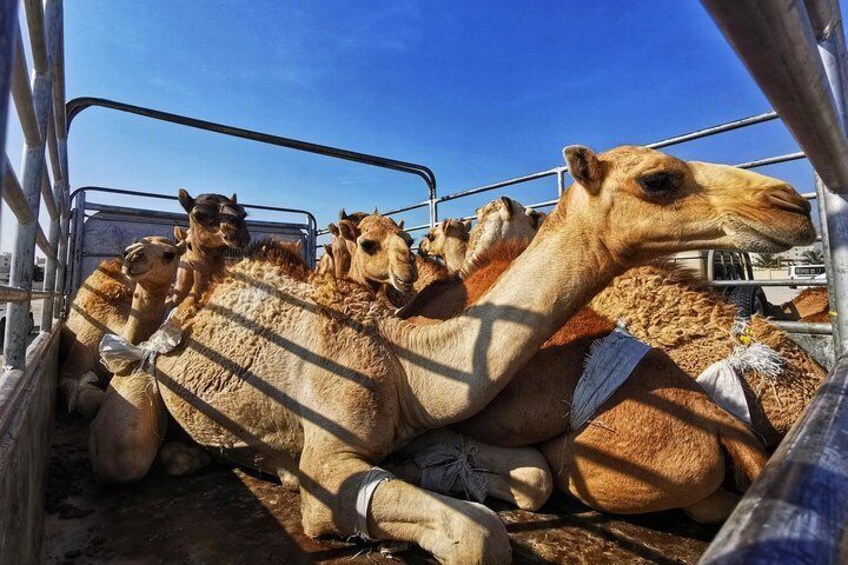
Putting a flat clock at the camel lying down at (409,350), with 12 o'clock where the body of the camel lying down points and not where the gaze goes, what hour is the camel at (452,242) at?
The camel is roughly at 9 o'clock from the camel lying down.

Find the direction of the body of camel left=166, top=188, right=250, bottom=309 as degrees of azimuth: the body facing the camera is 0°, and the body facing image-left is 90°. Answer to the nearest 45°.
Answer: approximately 315°

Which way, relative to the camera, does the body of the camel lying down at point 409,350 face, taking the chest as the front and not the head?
to the viewer's right
